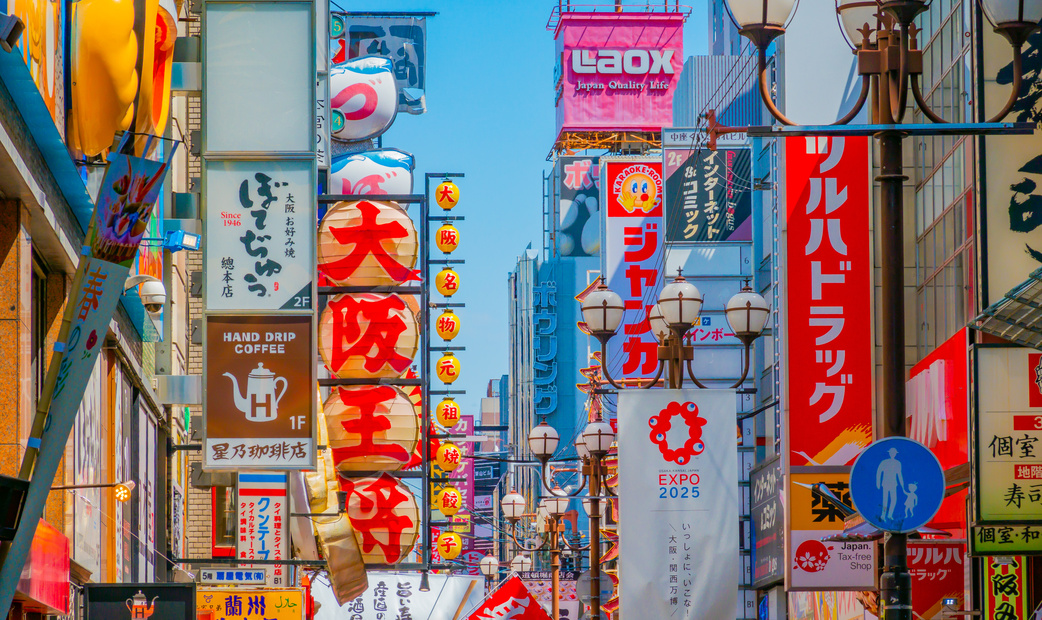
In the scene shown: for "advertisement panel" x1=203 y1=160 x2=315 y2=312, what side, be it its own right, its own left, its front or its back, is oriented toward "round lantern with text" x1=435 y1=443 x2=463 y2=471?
left

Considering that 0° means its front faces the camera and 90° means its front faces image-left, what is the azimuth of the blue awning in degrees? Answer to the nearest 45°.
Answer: approximately 270°

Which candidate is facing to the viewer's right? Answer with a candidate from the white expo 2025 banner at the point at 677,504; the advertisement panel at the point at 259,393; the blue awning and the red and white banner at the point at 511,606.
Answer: the blue awning

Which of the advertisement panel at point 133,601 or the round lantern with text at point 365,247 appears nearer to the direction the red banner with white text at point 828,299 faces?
the advertisement panel

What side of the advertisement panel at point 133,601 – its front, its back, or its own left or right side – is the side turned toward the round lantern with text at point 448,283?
back

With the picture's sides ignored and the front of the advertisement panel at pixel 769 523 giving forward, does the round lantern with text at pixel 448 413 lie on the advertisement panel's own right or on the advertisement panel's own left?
on the advertisement panel's own right

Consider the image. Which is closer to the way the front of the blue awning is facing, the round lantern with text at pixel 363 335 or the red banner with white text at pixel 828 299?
the red banner with white text

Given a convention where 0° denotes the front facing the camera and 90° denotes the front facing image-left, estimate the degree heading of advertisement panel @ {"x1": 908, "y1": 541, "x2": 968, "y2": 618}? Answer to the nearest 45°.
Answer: approximately 0°
